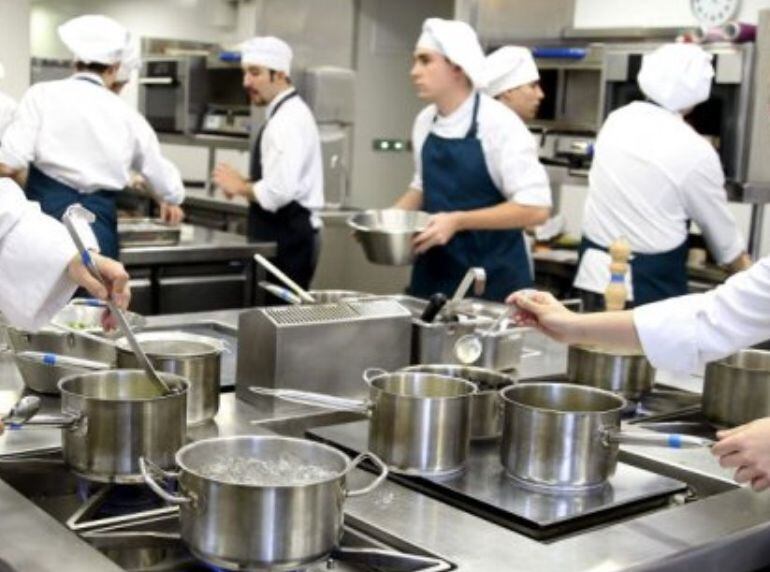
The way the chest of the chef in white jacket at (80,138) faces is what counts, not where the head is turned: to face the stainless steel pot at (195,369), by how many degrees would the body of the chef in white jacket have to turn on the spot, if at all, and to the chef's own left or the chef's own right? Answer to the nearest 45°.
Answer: approximately 180°

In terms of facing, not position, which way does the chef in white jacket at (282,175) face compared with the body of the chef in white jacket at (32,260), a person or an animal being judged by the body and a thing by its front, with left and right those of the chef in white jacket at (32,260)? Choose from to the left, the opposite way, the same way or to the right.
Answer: the opposite way

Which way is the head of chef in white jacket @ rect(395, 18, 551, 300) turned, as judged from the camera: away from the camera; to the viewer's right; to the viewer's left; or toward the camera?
to the viewer's left

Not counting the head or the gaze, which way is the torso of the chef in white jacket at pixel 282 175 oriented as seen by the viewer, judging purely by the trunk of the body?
to the viewer's left

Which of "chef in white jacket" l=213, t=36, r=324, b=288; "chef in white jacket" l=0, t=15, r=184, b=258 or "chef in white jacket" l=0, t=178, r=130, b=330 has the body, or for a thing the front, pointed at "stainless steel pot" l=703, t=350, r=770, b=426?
"chef in white jacket" l=0, t=178, r=130, b=330

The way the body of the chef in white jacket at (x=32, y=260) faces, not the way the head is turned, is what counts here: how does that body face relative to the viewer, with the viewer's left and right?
facing to the right of the viewer

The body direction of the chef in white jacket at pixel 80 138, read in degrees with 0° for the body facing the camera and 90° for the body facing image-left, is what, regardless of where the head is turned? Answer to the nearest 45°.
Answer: approximately 180°

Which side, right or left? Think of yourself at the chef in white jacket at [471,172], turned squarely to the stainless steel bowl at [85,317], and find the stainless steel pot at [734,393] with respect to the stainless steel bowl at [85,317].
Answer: left

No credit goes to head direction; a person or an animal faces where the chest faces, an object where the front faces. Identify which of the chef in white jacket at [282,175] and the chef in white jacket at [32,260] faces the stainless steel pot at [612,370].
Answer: the chef in white jacket at [32,260]

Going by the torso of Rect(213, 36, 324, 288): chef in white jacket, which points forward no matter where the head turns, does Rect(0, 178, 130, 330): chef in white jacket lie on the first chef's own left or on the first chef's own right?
on the first chef's own left

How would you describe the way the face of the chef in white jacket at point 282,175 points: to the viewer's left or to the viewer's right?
to the viewer's left

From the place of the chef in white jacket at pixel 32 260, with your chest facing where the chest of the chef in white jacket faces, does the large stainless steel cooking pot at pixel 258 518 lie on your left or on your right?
on your right

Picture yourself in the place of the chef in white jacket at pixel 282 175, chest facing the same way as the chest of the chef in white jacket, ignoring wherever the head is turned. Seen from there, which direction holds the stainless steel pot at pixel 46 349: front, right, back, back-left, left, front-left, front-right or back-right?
left

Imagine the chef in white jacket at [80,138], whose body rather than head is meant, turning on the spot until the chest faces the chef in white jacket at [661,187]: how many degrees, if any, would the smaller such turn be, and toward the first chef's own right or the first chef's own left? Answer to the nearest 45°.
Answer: approximately 135° to the first chef's own right

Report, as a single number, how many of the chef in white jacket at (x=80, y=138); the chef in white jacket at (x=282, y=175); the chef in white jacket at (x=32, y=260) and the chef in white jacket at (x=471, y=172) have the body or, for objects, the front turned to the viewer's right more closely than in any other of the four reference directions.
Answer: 1

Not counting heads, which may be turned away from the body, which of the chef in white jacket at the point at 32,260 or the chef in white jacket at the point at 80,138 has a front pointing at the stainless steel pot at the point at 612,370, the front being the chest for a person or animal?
the chef in white jacket at the point at 32,260

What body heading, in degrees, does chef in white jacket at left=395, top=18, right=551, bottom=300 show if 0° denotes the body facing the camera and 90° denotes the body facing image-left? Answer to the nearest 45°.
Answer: approximately 45°

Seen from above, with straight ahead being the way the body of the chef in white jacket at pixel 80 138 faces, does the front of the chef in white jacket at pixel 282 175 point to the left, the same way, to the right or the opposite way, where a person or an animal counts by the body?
to the left

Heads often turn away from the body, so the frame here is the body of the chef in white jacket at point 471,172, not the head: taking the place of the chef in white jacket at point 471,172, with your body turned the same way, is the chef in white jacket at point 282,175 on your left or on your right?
on your right
